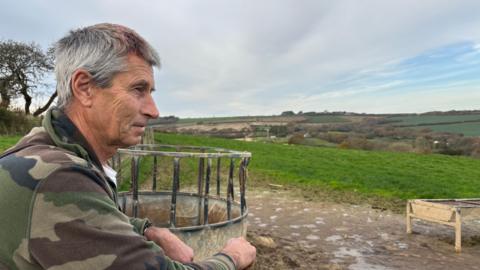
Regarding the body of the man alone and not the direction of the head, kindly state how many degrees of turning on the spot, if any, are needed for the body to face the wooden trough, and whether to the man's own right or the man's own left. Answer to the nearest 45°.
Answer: approximately 45° to the man's own left

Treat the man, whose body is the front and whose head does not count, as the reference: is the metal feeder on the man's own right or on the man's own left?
on the man's own left

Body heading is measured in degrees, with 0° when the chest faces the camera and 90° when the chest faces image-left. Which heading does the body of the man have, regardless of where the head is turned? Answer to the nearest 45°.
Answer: approximately 270°

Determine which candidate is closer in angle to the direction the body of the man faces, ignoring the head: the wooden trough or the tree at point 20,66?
the wooden trough

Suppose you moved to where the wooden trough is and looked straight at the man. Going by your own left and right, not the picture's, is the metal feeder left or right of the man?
right

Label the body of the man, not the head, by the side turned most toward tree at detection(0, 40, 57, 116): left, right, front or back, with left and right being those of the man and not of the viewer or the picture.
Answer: left
